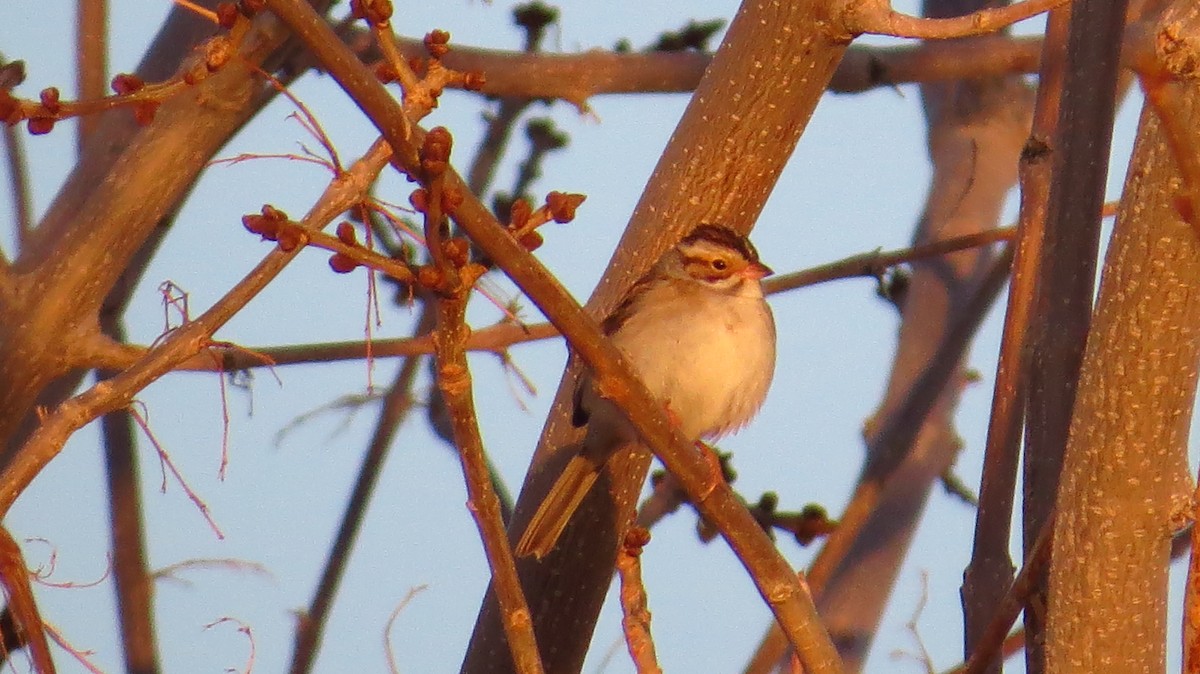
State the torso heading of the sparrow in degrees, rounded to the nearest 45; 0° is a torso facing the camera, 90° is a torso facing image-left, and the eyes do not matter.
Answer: approximately 315°
